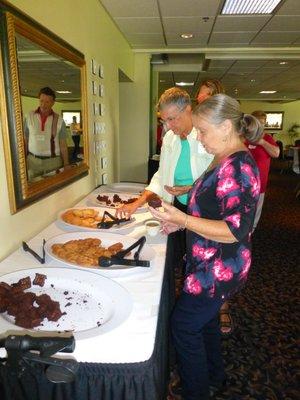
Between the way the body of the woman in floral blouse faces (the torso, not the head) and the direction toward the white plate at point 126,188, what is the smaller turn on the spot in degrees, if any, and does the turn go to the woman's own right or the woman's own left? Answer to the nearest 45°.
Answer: approximately 45° to the woman's own right

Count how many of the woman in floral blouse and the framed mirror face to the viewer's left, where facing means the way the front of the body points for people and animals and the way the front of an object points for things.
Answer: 1

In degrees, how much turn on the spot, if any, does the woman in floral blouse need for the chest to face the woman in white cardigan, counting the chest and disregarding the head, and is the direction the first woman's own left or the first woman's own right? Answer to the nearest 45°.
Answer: approximately 90° to the first woman's own right

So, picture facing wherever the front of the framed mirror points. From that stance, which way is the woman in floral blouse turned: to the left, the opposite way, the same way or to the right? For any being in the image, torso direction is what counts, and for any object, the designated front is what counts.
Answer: the opposite way

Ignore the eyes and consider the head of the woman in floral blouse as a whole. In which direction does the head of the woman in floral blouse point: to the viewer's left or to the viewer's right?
to the viewer's left

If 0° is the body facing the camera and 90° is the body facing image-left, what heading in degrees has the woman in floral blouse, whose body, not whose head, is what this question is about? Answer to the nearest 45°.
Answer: approximately 90°

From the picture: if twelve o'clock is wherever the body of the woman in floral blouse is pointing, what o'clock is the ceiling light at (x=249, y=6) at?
The ceiling light is roughly at 3 o'clock from the woman in floral blouse.

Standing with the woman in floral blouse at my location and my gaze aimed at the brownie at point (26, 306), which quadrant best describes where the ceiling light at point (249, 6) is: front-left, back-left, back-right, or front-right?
back-right

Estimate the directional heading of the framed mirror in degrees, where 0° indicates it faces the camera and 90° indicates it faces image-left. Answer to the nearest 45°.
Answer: approximately 315°

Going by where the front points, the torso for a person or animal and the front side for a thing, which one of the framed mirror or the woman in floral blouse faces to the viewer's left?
the woman in floral blouse
